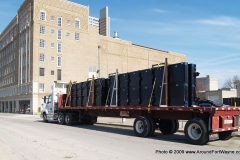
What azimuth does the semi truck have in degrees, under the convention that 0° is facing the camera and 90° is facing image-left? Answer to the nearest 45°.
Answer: approximately 135°
